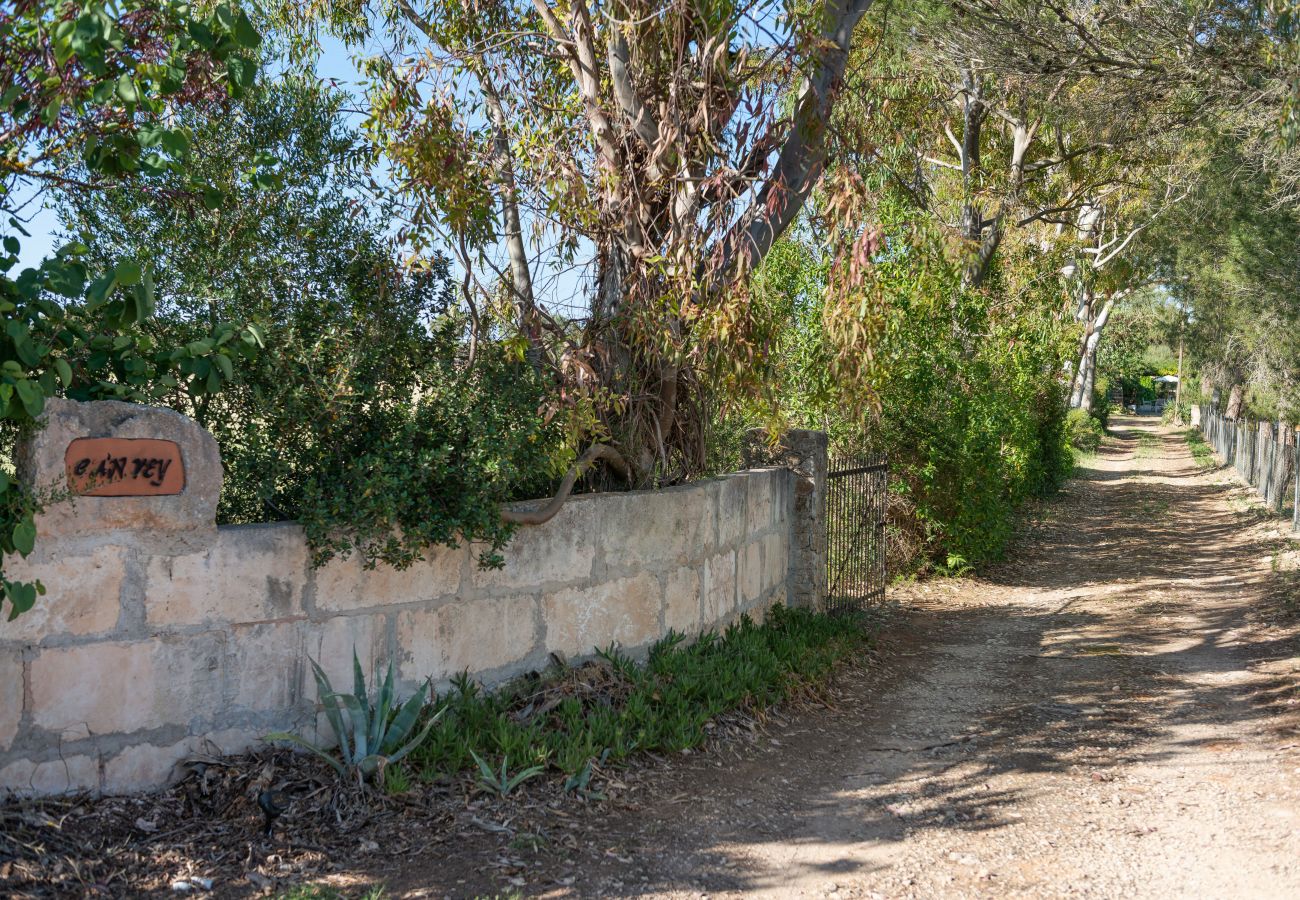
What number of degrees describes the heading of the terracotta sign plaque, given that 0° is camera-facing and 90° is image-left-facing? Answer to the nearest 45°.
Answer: approximately 0°

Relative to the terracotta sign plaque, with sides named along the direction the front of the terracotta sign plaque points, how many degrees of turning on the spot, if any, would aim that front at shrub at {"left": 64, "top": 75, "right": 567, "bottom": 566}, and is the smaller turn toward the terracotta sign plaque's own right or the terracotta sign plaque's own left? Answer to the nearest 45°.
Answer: approximately 135° to the terracotta sign plaque's own left

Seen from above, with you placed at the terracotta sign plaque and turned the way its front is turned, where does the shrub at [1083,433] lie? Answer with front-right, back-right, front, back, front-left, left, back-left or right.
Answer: back-left

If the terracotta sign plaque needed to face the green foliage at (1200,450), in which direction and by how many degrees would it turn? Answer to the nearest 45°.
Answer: approximately 135° to its left
